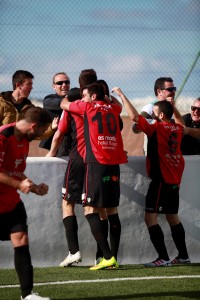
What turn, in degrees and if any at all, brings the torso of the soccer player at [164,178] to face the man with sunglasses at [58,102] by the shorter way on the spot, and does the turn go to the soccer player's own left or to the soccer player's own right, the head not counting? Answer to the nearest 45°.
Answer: approximately 45° to the soccer player's own left

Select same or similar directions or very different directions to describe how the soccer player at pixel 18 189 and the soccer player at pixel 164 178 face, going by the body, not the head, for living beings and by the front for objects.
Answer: very different directions

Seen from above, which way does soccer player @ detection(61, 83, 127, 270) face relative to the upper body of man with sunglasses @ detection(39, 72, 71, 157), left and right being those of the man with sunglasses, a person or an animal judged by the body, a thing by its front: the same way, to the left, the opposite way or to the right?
the opposite way

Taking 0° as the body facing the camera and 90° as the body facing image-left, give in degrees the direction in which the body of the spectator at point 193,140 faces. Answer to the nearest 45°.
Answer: approximately 45°

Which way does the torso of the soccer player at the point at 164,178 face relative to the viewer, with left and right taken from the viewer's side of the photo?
facing away from the viewer and to the left of the viewer

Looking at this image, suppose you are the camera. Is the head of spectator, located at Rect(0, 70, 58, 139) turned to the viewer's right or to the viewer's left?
to the viewer's right
